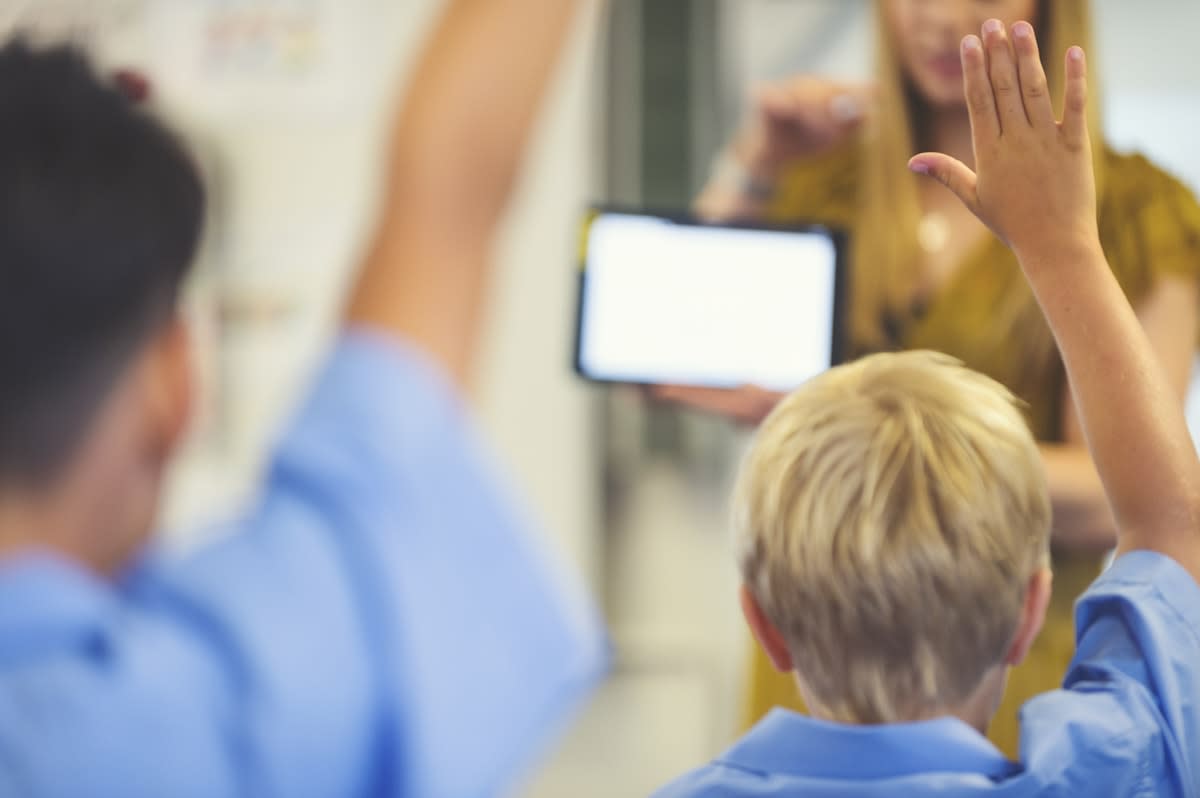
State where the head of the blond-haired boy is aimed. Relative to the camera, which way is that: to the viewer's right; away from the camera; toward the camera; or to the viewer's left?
away from the camera

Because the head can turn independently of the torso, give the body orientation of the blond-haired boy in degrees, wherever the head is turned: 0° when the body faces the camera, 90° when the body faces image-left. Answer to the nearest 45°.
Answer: approximately 180°
